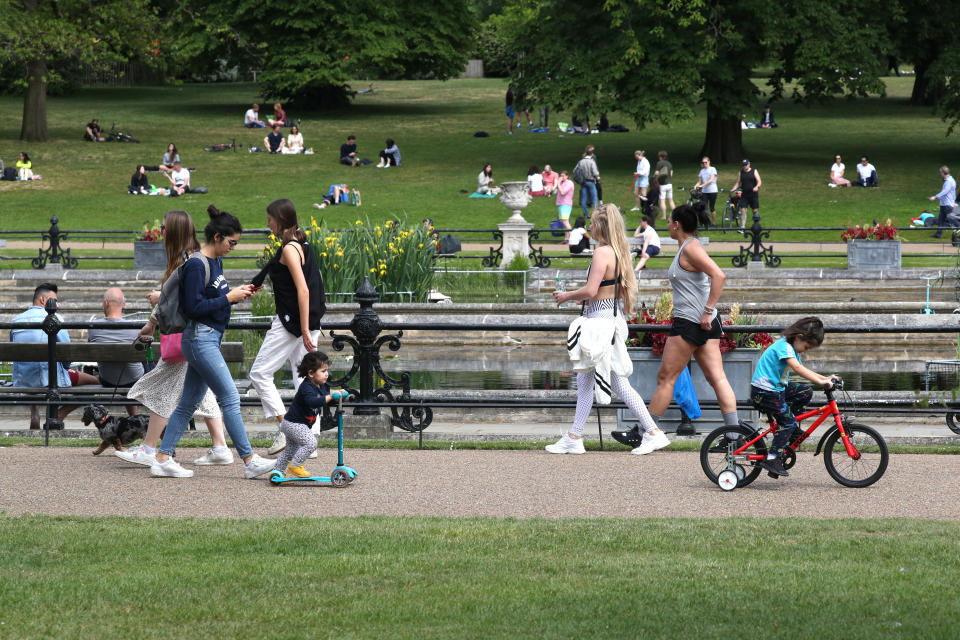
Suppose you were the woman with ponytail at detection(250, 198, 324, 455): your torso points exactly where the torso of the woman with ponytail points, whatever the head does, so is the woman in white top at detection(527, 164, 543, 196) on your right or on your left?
on your right

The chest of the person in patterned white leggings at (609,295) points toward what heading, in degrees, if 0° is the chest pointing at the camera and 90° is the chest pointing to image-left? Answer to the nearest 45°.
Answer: approximately 90°

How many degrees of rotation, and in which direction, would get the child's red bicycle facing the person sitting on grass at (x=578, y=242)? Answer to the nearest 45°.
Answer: approximately 90° to its left

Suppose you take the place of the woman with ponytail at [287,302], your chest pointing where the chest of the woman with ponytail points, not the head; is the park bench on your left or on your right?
on your right

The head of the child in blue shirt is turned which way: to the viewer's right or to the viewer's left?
to the viewer's right

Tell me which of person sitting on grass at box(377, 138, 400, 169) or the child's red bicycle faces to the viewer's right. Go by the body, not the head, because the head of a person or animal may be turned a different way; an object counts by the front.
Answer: the child's red bicycle

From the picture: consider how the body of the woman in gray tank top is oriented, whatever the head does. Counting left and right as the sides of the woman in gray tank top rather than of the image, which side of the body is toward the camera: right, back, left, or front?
left

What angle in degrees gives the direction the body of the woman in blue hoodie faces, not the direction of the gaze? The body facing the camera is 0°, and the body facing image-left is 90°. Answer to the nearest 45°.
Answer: approximately 270°

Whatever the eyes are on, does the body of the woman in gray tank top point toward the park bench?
yes

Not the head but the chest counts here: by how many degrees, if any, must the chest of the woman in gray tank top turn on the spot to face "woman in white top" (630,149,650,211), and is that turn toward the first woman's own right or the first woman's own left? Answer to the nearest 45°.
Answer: approximately 90° to the first woman's own right
